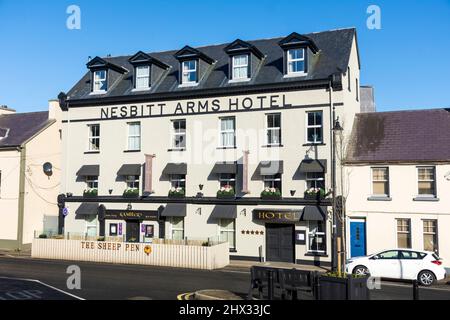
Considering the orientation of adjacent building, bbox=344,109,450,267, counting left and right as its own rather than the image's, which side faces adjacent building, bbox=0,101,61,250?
right

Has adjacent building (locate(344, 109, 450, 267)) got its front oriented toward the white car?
yes

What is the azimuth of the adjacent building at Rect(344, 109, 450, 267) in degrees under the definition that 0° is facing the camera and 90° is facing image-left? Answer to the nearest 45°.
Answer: approximately 0°

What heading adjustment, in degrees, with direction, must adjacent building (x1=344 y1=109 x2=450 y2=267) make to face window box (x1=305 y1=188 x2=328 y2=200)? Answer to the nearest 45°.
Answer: approximately 90° to its right

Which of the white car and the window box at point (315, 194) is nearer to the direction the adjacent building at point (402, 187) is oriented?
the white car

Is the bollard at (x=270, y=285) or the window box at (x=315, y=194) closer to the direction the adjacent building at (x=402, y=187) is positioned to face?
the bollard

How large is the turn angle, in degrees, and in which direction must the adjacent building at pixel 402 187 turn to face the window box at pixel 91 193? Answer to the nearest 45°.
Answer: approximately 90° to its right

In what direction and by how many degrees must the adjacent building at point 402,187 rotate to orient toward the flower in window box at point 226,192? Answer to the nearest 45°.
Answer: approximately 90° to its right

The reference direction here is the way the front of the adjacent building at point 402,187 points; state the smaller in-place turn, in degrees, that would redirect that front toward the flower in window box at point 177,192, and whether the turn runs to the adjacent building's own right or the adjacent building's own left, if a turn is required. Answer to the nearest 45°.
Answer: approximately 90° to the adjacent building's own right

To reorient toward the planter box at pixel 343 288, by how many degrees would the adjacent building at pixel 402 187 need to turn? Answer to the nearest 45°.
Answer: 0° — it already faces it

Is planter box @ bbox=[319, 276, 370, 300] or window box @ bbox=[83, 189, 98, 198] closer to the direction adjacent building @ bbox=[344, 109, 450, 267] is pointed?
the planter box
